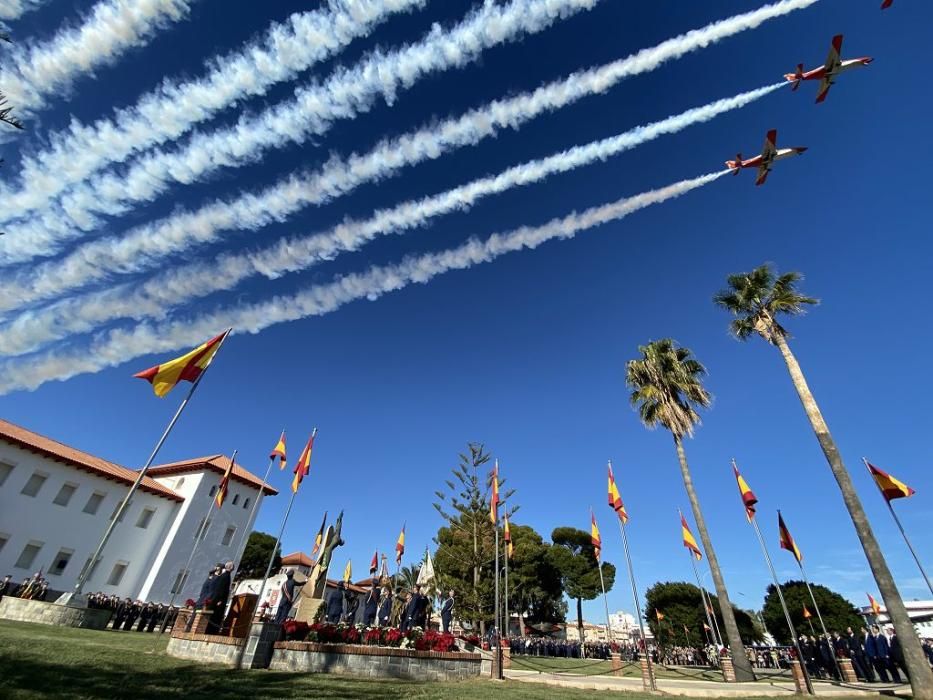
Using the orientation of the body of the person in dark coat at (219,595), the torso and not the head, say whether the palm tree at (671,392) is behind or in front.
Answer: in front

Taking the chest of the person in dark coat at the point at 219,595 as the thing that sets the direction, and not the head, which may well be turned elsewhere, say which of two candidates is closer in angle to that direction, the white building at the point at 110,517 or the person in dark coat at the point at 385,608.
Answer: the person in dark coat

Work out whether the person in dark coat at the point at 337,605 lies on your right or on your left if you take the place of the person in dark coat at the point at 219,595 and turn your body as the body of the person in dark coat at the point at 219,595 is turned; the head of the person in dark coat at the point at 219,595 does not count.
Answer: on your left

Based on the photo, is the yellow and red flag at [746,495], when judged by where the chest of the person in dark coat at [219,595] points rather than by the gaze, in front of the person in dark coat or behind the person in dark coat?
in front

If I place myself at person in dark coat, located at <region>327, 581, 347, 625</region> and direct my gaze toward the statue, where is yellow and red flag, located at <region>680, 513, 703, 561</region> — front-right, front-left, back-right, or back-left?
back-right

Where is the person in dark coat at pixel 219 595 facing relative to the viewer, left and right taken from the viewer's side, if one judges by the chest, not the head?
facing to the right of the viewer

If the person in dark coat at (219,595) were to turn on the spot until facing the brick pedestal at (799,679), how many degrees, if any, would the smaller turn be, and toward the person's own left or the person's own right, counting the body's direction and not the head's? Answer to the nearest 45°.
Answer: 0° — they already face it
